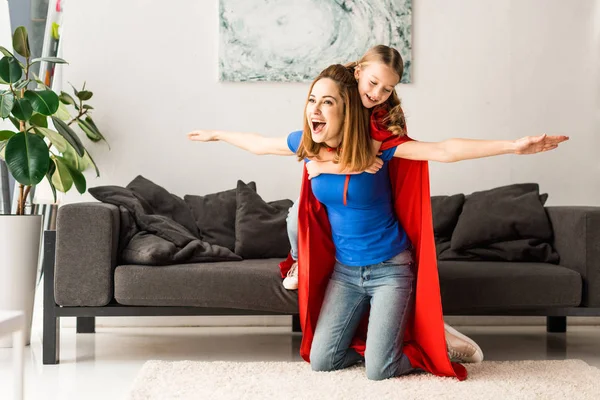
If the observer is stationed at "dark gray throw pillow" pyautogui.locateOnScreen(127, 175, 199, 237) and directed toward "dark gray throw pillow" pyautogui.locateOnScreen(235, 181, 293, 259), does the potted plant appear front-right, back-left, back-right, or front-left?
back-right

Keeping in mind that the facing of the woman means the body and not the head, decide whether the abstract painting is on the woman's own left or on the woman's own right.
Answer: on the woman's own right

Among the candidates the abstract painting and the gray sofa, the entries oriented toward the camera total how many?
2

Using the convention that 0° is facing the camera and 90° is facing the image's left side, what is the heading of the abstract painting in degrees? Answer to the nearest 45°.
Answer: approximately 0°

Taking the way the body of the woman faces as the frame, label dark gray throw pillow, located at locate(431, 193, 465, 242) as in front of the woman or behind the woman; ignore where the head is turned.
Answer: behind

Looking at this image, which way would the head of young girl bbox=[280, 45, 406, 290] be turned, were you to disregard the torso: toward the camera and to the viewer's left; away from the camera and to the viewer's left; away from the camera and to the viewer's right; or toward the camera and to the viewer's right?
toward the camera and to the viewer's left

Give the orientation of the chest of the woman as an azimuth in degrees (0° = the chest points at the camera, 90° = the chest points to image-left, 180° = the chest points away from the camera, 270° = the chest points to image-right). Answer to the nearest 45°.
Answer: approximately 45°

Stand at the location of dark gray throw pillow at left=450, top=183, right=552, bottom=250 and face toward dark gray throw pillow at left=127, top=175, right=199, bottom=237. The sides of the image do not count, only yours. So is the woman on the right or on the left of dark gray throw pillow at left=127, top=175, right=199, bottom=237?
left

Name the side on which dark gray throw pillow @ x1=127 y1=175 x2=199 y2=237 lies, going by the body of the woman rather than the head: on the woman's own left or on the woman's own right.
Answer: on the woman's own right

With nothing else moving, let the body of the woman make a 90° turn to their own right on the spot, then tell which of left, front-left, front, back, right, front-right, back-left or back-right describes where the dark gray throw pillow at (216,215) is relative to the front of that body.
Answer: front

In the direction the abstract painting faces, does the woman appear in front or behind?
in front
